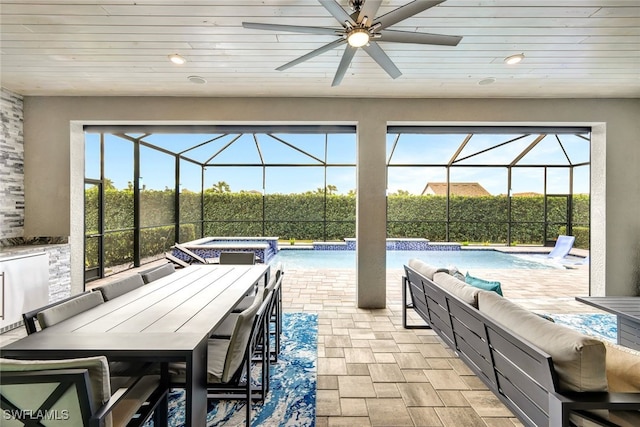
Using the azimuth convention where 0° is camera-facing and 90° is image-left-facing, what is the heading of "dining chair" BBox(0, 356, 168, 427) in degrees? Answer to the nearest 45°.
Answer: approximately 225°

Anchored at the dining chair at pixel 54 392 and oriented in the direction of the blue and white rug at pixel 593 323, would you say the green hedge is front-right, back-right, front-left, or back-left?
front-left
